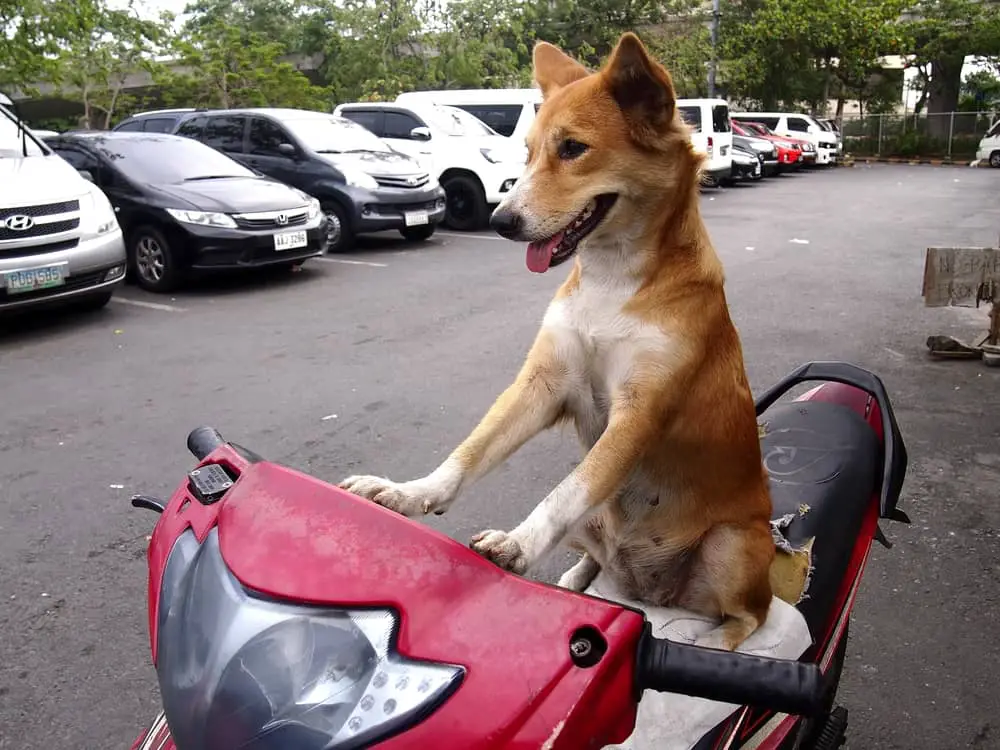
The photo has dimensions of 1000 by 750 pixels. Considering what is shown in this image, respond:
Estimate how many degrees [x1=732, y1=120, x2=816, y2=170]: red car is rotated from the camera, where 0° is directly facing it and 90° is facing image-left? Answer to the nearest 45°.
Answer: approximately 315°

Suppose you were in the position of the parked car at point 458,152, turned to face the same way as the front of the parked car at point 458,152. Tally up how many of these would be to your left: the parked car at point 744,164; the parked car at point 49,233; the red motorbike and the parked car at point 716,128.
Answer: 2

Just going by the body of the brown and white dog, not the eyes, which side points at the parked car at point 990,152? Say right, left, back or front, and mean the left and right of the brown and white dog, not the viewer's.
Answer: back

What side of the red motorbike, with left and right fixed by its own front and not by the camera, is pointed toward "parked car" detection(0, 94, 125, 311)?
right

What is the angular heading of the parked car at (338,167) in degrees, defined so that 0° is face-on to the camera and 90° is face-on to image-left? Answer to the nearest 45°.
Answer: approximately 315°

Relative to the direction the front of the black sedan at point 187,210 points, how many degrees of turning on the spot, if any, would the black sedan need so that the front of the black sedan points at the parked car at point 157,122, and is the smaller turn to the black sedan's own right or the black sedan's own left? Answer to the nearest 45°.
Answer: approximately 135° to the black sedan's own left

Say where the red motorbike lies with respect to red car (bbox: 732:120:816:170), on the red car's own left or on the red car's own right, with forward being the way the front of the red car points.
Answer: on the red car's own right

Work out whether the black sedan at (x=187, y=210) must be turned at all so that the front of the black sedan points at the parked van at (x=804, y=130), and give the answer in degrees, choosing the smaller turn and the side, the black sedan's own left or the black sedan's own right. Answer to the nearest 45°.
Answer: approximately 90° to the black sedan's own left

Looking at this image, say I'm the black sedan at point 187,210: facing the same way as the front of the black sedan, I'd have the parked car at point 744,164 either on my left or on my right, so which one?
on my left

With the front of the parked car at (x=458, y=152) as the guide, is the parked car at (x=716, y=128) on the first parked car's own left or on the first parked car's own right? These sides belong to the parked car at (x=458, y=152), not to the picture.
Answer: on the first parked car's own left
